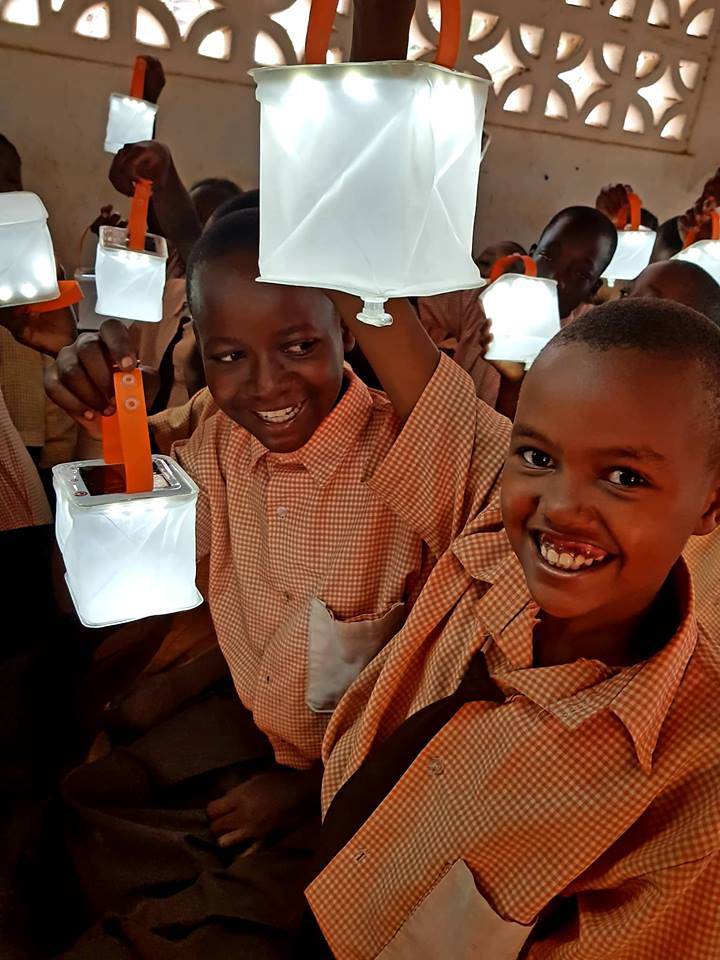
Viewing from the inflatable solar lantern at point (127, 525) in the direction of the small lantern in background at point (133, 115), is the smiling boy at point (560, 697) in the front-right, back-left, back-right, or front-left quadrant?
back-right

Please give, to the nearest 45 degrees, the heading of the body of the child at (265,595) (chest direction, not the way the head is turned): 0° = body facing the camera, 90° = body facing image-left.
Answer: approximately 45°

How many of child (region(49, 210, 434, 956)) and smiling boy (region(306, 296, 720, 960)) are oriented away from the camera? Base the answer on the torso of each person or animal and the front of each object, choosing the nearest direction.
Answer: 0

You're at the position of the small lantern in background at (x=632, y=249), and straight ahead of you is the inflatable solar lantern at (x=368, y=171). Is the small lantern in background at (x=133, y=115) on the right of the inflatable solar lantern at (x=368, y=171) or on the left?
right

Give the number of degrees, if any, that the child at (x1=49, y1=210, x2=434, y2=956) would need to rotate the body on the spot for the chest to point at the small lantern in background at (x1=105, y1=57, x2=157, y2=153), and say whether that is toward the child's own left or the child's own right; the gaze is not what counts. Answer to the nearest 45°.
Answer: approximately 135° to the child's own right

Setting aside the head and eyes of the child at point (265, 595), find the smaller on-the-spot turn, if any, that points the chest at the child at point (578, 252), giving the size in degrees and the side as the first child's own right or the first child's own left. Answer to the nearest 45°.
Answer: approximately 180°

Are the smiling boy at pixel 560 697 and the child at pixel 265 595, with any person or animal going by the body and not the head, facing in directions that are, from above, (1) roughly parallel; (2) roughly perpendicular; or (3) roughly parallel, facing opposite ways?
roughly parallel

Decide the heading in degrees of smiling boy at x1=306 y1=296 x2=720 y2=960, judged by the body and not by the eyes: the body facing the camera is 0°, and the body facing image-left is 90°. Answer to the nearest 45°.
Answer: approximately 45°

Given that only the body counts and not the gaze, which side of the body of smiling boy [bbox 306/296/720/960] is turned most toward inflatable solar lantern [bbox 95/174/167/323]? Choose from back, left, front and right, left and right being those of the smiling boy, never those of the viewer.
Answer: right

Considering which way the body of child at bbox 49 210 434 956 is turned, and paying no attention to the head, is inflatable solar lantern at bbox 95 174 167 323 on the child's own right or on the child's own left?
on the child's own right

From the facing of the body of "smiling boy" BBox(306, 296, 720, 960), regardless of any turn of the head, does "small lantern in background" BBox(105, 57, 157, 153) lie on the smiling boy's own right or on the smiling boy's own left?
on the smiling boy's own right
